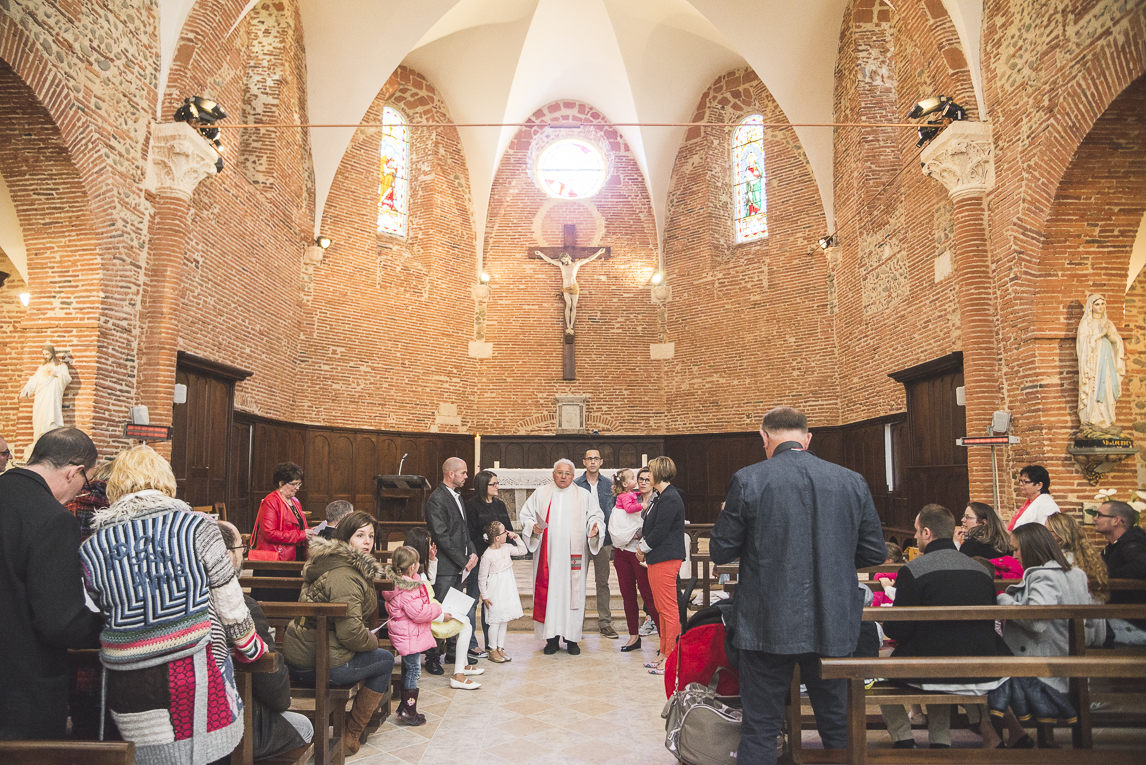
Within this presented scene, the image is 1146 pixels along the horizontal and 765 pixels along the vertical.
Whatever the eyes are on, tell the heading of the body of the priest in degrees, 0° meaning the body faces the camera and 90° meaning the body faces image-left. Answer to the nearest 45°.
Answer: approximately 0°

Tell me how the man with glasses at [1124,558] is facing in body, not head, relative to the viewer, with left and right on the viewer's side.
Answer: facing to the left of the viewer

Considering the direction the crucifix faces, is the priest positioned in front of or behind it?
in front

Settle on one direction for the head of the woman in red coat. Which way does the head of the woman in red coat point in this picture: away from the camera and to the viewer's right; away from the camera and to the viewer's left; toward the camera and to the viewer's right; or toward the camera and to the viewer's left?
toward the camera and to the viewer's right

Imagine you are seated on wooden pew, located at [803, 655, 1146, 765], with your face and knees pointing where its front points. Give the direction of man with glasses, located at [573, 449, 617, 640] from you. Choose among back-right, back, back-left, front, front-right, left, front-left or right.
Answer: front-left

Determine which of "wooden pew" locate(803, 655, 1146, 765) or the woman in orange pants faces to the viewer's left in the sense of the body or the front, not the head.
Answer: the woman in orange pants

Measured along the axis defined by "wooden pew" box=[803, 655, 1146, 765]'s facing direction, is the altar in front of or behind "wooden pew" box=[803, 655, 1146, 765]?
in front

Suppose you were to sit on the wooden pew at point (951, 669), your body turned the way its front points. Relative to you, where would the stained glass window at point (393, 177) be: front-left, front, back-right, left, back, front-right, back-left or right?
front-left

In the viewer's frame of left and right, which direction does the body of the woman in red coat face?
facing the viewer and to the right of the viewer

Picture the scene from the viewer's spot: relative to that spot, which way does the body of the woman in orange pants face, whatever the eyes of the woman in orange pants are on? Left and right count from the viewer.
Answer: facing to the left of the viewer

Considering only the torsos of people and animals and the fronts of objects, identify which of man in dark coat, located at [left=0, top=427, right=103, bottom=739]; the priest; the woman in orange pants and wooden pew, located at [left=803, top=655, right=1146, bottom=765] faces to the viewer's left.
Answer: the woman in orange pants
